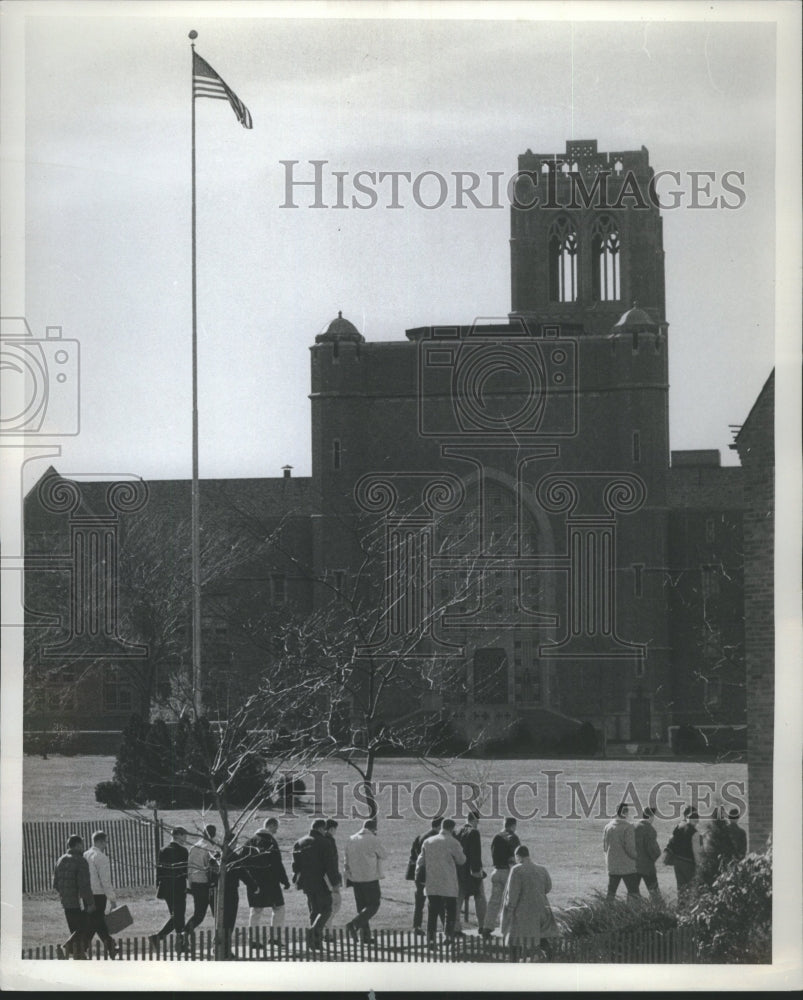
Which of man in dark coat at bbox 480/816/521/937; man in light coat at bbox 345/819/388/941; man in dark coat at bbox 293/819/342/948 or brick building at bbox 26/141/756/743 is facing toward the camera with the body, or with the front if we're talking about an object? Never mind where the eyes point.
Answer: the brick building

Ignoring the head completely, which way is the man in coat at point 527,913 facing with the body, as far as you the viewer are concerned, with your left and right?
facing away from the viewer

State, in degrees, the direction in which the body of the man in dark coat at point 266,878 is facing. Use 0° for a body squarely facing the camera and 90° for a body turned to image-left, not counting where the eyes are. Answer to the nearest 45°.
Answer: approximately 225°

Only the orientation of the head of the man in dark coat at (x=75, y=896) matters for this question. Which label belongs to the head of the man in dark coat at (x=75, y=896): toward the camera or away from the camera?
away from the camera

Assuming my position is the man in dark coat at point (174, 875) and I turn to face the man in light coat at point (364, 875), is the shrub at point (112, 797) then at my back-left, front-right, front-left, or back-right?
back-left

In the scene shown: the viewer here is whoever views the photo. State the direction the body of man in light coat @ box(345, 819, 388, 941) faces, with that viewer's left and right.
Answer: facing away from the viewer and to the right of the viewer

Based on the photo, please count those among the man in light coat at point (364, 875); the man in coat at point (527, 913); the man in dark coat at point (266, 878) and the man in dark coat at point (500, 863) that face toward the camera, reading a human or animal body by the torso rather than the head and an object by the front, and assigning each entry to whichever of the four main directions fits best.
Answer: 0

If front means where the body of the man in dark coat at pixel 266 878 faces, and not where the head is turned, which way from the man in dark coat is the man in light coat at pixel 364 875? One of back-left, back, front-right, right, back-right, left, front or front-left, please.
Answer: front-right

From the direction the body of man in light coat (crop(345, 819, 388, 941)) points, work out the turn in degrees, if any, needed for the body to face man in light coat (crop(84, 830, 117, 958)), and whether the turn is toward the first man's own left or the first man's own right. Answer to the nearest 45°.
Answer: approximately 135° to the first man's own left

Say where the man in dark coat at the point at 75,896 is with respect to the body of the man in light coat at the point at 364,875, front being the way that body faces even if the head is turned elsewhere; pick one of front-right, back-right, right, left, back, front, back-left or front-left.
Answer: back-left

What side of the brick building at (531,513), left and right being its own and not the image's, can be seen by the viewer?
front

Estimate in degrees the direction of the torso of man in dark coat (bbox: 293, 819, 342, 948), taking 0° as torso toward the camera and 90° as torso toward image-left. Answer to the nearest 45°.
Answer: approximately 225°

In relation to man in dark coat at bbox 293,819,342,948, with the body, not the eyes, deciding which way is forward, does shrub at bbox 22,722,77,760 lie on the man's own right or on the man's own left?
on the man's own left

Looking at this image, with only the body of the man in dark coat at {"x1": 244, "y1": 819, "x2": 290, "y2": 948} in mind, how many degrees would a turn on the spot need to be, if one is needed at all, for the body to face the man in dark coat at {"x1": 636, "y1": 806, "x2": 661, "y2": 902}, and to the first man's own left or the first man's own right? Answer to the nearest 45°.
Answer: approximately 45° to the first man's own right

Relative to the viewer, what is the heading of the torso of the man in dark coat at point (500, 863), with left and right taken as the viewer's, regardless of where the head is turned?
facing away from the viewer and to the right of the viewer

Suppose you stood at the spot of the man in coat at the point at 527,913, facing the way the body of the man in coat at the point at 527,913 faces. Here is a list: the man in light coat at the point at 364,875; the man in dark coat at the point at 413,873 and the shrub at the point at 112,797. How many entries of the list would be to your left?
3
